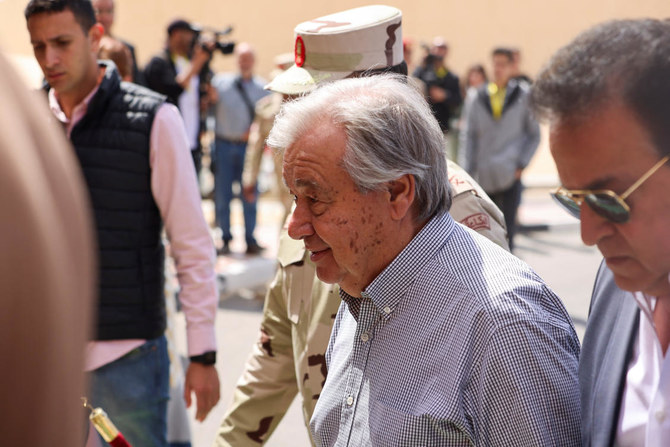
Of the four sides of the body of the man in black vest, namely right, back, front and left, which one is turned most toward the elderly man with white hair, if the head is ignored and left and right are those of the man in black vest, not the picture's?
left

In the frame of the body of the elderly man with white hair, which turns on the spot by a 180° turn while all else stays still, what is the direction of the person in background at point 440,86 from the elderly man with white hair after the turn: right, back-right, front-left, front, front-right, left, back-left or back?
front-left

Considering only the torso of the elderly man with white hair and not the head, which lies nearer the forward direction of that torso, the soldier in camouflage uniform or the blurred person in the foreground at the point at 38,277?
the blurred person in the foreground

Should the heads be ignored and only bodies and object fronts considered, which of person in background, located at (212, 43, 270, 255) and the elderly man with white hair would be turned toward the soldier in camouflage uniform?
the person in background

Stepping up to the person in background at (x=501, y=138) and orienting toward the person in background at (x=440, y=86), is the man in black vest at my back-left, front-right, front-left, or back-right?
back-left

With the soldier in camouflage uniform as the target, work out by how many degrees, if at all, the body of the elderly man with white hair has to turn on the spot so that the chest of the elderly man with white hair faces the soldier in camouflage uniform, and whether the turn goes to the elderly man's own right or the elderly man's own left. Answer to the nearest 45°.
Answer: approximately 90° to the elderly man's own right

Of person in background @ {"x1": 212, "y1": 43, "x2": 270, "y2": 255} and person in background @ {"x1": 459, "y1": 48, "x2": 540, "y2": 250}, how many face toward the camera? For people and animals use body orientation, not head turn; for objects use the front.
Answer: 2

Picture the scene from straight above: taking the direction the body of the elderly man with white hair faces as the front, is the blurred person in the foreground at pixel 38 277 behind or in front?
in front

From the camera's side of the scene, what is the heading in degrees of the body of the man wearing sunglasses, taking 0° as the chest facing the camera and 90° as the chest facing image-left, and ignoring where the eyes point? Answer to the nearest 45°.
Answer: approximately 45°

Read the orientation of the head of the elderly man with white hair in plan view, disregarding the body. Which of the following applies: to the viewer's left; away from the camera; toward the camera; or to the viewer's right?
to the viewer's left

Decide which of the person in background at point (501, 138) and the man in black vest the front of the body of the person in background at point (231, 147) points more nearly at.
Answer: the man in black vest

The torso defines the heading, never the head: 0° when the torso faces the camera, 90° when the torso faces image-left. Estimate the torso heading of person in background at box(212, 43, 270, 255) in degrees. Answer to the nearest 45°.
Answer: approximately 0°

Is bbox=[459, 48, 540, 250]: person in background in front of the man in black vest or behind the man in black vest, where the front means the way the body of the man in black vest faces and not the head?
behind

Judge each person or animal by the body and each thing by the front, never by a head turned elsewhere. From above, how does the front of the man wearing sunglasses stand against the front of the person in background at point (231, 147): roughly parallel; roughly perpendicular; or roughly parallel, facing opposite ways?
roughly perpendicular
